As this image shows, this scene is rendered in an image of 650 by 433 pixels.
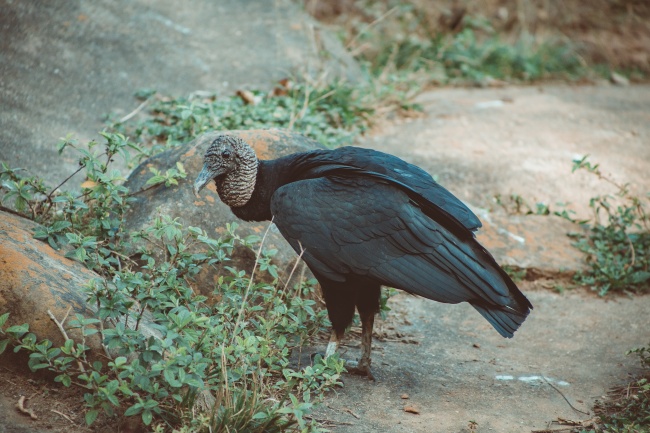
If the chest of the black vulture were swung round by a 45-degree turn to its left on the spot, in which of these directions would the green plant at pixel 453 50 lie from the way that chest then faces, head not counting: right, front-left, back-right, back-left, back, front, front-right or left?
back-right

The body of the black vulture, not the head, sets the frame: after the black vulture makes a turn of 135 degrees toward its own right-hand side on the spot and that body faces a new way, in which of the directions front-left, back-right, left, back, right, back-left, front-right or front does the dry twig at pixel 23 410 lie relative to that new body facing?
back

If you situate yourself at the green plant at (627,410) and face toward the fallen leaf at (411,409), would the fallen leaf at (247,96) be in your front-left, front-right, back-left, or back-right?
front-right

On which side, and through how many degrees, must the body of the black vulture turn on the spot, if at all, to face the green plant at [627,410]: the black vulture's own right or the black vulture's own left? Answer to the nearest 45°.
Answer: approximately 180°

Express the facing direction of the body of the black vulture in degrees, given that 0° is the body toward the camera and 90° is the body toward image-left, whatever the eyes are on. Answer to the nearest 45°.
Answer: approximately 90°

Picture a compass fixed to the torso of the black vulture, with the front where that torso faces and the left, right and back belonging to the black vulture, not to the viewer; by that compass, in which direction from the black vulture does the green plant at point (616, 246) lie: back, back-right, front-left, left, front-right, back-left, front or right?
back-right

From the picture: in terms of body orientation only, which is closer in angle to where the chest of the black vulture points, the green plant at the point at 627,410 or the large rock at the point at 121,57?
the large rock

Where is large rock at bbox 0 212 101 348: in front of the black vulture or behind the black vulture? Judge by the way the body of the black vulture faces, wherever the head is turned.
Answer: in front

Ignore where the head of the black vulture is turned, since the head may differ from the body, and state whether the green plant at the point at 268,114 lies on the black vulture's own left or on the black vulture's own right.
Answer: on the black vulture's own right
